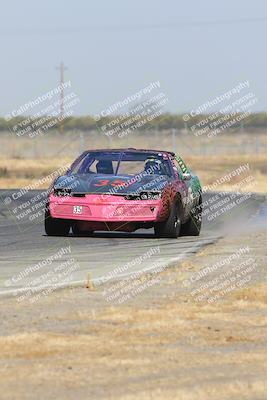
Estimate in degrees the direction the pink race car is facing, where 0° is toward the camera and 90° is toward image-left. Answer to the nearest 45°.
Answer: approximately 0°
